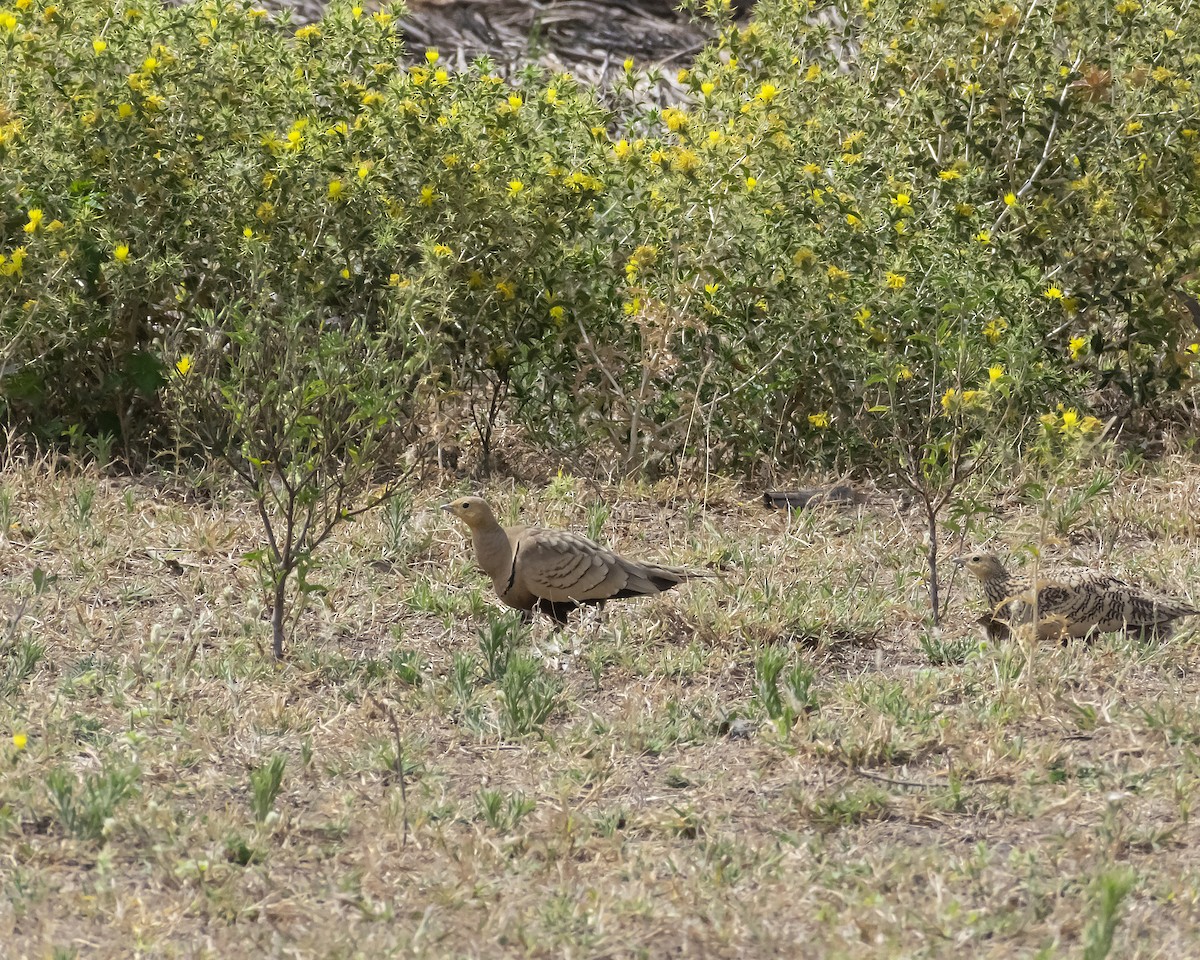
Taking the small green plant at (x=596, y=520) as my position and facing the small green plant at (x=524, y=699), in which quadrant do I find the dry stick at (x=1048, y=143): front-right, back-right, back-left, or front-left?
back-left

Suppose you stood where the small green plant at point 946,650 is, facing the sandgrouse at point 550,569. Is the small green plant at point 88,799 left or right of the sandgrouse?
left

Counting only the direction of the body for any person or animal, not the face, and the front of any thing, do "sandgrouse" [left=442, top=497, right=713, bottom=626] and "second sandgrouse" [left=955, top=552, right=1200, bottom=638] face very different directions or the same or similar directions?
same or similar directions

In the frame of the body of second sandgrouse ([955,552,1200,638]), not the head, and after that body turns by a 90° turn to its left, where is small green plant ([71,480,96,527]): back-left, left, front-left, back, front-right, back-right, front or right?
right

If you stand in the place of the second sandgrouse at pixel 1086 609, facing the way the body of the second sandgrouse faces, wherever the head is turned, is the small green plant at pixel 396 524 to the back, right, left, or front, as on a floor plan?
front

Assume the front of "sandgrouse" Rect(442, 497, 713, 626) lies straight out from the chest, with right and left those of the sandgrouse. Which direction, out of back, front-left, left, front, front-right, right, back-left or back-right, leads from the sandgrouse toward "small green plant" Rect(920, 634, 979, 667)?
back

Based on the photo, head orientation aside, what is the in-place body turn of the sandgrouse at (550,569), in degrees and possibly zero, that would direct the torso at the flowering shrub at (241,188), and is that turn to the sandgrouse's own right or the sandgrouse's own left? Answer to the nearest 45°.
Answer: approximately 45° to the sandgrouse's own right

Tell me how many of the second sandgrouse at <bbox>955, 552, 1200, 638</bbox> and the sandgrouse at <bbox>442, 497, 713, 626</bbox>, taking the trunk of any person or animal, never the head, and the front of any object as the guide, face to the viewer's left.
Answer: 2

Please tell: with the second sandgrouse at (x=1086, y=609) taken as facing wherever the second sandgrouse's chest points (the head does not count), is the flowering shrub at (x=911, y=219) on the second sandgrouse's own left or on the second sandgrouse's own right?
on the second sandgrouse's own right

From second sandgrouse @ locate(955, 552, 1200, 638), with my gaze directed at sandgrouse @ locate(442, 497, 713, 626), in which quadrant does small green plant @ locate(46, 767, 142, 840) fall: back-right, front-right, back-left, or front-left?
front-left

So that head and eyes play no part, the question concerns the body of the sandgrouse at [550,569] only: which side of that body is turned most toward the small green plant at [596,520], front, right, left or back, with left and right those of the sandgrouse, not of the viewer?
right

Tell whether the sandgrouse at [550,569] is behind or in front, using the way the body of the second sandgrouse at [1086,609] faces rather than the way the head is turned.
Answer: in front

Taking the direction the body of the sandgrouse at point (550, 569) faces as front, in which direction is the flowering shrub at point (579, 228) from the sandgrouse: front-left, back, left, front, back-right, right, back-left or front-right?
right

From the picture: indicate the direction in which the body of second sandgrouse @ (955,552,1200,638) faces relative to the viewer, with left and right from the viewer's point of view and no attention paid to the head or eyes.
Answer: facing to the left of the viewer

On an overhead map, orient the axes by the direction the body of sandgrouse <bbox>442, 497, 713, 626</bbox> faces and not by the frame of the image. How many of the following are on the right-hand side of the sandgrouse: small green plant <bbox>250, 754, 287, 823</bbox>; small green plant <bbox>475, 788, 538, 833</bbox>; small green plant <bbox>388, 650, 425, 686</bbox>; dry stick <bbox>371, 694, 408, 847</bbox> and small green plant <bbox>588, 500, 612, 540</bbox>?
1

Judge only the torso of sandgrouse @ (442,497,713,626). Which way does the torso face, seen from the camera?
to the viewer's left

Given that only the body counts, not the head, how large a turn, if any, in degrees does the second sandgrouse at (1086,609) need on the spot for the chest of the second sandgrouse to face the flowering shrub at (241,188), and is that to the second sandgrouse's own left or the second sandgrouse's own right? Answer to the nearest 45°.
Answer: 0° — it already faces it

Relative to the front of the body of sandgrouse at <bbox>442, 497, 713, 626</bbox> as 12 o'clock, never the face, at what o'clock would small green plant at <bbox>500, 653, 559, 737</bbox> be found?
The small green plant is roughly at 9 o'clock from the sandgrouse.

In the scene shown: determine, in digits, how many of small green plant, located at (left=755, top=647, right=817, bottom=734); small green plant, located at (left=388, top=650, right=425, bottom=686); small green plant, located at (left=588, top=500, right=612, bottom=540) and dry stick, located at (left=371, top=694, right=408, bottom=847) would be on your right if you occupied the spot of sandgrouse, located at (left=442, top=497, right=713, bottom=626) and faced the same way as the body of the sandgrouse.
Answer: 1
